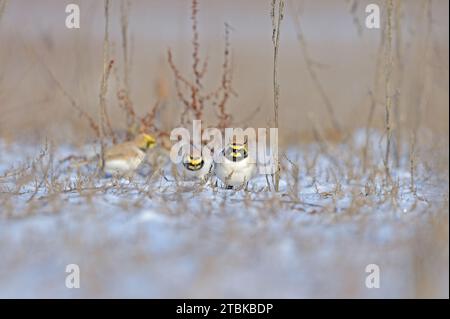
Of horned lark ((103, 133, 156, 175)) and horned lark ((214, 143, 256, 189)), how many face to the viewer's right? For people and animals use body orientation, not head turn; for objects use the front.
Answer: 1

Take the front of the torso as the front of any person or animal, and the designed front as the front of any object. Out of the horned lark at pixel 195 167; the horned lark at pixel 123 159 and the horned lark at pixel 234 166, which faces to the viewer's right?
the horned lark at pixel 123 159

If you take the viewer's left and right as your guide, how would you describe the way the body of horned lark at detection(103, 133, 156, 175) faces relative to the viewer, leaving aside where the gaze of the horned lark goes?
facing to the right of the viewer

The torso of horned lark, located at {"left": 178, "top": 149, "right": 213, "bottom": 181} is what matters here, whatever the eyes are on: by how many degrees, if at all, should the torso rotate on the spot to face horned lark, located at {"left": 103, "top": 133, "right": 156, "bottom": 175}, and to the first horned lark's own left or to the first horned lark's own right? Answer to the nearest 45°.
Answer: approximately 135° to the first horned lark's own right

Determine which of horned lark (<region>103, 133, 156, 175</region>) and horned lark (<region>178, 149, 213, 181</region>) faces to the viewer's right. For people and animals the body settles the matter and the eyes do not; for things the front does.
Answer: horned lark (<region>103, 133, 156, 175</region>)

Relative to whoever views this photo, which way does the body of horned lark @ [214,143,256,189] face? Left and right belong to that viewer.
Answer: facing the viewer

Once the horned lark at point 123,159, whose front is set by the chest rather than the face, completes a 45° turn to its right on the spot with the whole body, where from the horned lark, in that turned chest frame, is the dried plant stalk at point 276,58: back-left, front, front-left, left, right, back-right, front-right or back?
front

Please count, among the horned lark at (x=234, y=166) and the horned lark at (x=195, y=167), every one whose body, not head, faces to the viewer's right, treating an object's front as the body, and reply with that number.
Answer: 0

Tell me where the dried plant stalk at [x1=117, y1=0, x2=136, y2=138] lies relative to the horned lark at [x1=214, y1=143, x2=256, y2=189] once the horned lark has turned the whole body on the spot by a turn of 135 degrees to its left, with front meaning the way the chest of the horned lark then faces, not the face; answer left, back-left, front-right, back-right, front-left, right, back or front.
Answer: left

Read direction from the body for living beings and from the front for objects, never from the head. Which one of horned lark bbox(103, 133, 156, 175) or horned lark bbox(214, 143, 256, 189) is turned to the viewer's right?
horned lark bbox(103, 133, 156, 175)

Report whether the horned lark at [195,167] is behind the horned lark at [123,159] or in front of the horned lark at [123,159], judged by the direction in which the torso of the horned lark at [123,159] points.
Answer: in front

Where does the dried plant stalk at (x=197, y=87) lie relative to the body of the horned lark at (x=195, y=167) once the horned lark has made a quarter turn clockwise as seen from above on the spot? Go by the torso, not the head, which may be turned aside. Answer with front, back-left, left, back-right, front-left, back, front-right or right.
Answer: right

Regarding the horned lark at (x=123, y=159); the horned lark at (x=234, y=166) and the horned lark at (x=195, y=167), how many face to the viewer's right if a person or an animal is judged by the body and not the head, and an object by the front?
1

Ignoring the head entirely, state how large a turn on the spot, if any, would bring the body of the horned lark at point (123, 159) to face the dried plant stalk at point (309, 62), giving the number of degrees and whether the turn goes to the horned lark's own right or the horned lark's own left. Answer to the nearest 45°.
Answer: approximately 45° to the horned lark's own left

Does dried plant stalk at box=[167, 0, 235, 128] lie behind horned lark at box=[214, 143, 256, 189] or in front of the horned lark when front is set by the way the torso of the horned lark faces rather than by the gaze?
behind

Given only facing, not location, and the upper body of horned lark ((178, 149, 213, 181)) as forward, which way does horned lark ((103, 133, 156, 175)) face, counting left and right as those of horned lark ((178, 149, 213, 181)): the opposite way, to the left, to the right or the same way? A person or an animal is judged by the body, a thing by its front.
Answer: to the left

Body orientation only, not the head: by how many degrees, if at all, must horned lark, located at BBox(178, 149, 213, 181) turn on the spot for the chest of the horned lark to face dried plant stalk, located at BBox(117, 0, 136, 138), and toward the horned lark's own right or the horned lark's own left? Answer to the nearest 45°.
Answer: approximately 135° to the horned lark's own right
